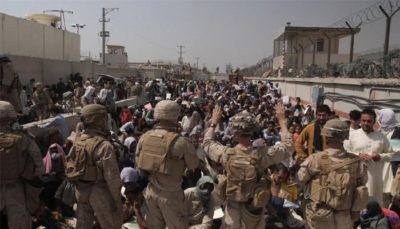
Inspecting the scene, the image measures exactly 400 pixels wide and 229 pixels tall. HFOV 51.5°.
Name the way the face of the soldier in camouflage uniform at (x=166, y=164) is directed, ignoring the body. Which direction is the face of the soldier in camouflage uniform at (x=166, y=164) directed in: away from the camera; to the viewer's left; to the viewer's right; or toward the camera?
away from the camera

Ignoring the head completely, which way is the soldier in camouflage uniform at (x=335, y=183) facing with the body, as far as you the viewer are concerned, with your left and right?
facing away from the viewer

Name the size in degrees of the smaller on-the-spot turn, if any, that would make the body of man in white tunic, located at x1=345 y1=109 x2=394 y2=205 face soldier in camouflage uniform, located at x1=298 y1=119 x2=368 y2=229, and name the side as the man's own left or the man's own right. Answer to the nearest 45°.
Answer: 0° — they already face them

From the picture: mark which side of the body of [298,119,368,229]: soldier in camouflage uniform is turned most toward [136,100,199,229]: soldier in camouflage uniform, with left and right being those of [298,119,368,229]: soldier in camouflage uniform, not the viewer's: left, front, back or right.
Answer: left

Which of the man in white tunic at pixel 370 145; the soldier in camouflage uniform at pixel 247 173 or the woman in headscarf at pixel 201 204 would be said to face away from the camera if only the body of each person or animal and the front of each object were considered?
the soldier in camouflage uniform

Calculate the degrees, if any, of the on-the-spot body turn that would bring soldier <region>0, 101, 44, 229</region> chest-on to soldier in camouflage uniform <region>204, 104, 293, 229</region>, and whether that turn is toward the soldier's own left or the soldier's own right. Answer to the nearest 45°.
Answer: approximately 135° to the soldier's own right

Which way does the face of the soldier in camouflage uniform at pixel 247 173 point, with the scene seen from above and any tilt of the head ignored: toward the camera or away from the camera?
away from the camera

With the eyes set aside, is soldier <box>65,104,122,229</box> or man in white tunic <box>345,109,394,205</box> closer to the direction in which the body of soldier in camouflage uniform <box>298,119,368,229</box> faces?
the man in white tunic

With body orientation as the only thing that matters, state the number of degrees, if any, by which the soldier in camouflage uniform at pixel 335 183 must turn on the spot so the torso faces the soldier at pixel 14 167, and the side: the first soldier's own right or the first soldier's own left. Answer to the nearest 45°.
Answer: approximately 90° to the first soldier's own left

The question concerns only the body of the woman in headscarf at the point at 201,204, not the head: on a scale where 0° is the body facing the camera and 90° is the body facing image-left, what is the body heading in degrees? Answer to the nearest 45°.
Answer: approximately 315°

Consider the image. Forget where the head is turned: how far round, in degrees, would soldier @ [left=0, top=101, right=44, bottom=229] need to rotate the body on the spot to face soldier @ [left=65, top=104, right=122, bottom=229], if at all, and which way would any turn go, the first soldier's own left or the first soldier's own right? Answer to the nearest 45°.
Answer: approximately 90° to the first soldier's own right

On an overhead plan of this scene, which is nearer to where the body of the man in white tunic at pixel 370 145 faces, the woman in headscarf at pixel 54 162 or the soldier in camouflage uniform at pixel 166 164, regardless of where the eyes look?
the soldier in camouflage uniform

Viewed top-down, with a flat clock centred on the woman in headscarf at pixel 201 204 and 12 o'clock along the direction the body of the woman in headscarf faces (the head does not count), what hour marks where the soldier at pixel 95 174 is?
The soldier is roughly at 3 o'clock from the woman in headscarf.

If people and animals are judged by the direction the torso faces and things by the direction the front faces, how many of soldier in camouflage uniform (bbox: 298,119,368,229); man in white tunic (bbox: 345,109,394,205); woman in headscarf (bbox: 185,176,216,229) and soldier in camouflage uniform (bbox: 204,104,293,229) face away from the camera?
2

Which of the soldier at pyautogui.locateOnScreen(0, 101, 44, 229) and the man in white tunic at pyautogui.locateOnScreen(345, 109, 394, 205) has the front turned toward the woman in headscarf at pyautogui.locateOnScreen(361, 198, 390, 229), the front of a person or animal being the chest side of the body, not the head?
the man in white tunic

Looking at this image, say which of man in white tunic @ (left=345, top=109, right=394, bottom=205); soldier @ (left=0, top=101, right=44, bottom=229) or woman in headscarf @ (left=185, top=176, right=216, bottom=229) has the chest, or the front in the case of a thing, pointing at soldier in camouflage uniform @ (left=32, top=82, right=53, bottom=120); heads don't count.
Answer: the soldier

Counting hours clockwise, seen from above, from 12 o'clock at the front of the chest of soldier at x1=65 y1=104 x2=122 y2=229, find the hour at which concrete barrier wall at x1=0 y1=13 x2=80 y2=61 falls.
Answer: The concrete barrier wall is roughly at 10 o'clock from the soldier.

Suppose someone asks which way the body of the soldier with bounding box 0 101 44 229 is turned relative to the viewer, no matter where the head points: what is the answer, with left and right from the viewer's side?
facing away from the viewer

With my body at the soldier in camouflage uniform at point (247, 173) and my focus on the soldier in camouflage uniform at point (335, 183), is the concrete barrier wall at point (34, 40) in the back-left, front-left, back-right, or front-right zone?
back-left

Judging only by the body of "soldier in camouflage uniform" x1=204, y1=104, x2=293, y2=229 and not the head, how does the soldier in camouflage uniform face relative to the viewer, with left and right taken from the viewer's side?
facing away from the viewer

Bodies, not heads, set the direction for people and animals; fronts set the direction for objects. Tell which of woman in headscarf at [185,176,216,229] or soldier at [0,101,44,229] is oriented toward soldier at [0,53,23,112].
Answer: soldier at [0,101,44,229]

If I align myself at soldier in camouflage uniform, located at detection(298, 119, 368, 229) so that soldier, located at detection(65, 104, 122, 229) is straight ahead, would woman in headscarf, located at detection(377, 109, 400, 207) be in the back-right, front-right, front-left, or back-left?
back-right
